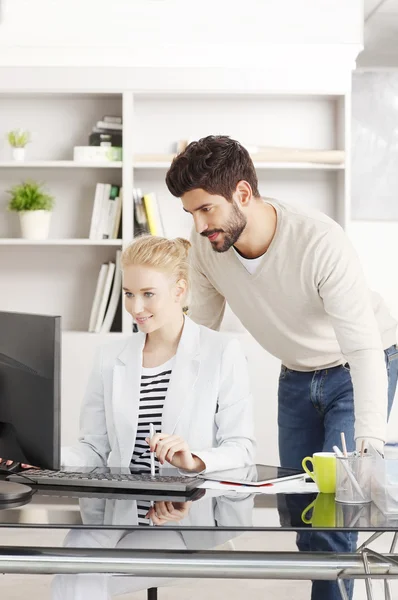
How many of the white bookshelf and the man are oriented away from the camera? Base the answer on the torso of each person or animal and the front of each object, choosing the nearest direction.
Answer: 0

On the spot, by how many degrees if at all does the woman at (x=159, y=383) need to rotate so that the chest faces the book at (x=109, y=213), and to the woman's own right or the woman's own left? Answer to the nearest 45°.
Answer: approximately 135° to the woman's own right

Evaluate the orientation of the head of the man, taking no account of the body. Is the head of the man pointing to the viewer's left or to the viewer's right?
to the viewer's left

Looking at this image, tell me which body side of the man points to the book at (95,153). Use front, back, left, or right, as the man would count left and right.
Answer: right

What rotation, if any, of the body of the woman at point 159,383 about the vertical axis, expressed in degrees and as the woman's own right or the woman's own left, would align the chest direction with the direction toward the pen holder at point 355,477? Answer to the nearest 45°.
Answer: approximately 90° to the woman's own left

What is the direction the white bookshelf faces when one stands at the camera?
facing the viewer

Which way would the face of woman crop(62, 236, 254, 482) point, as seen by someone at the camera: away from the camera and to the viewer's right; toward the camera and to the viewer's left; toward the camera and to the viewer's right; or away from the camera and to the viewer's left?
toward the camera and to the viewer's left

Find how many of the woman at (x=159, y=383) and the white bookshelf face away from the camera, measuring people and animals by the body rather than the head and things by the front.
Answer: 0

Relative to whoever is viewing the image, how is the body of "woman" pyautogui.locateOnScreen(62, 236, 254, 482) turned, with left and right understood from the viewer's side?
facing the viewer and to the left of the viewer

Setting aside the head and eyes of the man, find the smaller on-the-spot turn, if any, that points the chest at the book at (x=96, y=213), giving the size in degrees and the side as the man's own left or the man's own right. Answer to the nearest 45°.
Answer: approximately 90° to the man's own right
